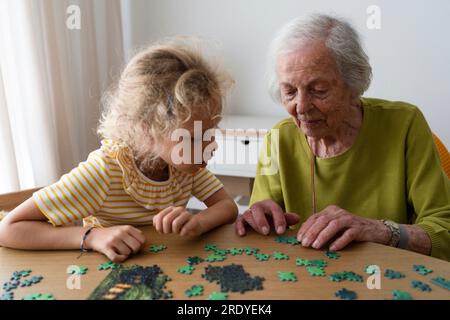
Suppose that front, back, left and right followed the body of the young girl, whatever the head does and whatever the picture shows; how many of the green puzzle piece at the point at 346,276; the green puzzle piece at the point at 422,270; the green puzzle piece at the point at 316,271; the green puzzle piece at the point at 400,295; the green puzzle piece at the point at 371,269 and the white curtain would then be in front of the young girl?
5

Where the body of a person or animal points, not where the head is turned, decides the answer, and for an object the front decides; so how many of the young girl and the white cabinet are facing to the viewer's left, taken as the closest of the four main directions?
0

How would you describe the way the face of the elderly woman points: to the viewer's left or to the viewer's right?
to the viewer's left

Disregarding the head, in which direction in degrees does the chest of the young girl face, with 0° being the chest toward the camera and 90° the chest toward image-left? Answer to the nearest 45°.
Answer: approximately 315°

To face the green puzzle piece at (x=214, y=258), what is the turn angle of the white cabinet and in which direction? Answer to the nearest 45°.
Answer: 0° — it already faces it

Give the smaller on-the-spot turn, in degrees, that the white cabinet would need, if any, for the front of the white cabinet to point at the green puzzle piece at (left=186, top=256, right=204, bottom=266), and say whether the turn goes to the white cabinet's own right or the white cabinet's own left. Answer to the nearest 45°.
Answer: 0° — it already faces it

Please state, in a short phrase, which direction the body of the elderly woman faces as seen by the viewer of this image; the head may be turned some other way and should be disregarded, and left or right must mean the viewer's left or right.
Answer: facing the viewer and to the left of the viewer

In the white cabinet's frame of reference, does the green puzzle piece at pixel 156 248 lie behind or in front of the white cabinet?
in front

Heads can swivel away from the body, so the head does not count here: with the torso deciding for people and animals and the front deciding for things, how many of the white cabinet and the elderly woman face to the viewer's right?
0

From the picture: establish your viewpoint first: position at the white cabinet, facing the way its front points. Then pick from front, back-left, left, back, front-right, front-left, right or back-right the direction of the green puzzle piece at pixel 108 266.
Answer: front

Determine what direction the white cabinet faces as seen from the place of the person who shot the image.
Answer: facing the viewer
